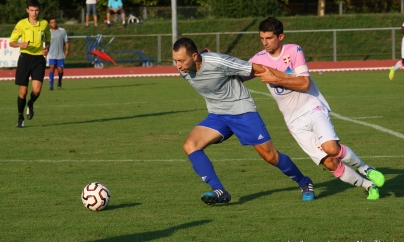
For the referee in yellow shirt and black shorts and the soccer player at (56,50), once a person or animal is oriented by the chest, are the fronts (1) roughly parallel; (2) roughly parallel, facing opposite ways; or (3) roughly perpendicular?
roughly parallel

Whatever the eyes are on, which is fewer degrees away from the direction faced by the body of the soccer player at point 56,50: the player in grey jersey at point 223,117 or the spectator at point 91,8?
the player in grey jersey

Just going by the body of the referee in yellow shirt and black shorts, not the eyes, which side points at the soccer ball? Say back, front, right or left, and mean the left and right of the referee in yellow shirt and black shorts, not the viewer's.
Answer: front

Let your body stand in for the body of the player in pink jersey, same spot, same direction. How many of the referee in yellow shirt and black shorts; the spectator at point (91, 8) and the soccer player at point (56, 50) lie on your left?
0

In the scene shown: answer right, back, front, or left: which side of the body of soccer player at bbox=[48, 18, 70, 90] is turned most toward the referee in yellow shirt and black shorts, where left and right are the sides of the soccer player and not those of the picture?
front

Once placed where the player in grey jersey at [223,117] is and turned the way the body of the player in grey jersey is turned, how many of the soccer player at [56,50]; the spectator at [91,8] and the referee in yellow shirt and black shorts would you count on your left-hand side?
0

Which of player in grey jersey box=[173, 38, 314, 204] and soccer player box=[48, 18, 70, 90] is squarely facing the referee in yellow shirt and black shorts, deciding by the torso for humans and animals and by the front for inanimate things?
the soccer player

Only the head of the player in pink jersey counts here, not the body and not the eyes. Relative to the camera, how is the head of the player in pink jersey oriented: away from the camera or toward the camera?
toward the camera

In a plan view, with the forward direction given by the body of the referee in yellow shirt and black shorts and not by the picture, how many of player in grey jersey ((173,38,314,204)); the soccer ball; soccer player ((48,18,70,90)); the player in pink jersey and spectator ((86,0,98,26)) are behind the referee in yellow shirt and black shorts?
2

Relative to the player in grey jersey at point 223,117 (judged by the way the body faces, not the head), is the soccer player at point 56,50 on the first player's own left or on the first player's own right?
on the first player's own right

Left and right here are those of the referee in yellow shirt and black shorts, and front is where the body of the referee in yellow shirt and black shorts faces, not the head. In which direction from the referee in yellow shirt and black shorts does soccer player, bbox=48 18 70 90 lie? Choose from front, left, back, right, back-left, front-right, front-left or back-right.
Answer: back

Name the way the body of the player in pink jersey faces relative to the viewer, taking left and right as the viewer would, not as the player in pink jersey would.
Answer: facing the viewer and to the left of the viewer

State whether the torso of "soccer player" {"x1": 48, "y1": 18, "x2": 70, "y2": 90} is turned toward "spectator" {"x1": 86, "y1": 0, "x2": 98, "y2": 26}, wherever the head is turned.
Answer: no

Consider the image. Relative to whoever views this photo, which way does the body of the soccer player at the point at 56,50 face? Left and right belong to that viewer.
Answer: facing the viewer

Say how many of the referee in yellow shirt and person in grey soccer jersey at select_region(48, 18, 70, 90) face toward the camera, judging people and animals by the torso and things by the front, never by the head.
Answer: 2

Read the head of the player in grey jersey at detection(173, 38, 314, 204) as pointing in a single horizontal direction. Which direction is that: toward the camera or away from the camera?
toward the camera

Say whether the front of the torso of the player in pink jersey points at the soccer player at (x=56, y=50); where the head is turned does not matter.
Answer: no
